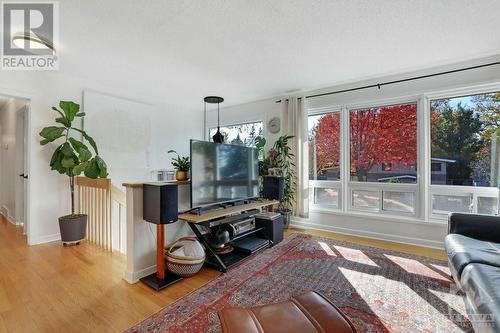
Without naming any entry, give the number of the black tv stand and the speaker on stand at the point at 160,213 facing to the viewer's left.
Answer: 0

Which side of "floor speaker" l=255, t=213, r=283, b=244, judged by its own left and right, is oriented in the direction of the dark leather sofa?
front

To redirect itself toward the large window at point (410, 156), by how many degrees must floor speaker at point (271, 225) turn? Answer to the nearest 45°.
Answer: approximately 45° to its left

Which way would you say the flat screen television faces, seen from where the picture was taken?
facing the viewer and to the right of the viewer

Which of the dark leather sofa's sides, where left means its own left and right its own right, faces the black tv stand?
front

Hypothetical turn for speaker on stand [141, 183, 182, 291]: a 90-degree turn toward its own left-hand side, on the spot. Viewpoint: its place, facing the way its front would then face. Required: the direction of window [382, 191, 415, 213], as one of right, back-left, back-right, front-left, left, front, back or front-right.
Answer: front-right

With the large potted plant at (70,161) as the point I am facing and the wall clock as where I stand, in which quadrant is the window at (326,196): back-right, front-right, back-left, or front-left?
back-left

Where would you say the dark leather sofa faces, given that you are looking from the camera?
facing to the left of the viewer

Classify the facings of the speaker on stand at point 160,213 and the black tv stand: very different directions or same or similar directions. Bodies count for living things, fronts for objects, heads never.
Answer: same or similar directions

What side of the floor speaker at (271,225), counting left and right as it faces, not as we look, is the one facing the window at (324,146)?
left

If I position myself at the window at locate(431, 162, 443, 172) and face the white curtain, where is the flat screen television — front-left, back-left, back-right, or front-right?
front-left

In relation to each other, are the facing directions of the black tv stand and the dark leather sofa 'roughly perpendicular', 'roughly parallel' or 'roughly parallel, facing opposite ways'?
roughly parallel, facing opposite ways

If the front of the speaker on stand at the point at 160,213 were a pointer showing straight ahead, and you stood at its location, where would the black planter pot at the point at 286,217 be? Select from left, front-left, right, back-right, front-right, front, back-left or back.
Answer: left

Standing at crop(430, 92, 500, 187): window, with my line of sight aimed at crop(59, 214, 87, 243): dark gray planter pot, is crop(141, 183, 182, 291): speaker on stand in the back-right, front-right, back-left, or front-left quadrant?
front-left

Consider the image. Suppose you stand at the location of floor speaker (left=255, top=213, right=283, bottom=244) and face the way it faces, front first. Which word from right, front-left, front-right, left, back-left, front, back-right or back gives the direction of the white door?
back-right

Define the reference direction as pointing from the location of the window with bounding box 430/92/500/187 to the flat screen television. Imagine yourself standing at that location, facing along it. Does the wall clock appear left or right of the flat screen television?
right
